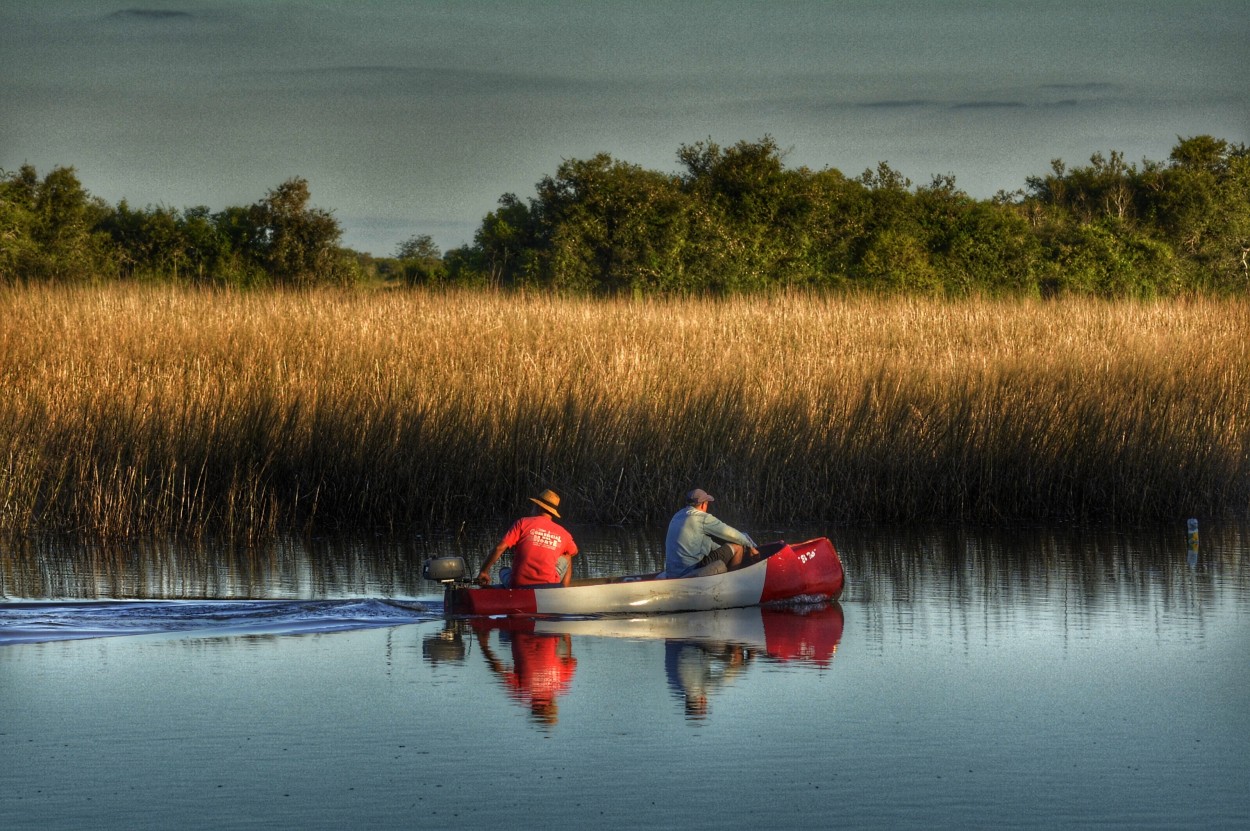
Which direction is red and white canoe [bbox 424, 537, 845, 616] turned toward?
to the viewer's right

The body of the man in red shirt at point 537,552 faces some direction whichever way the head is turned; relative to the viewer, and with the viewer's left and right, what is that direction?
facing away from the viewer

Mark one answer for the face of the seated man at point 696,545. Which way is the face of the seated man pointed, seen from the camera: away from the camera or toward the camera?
away from the camera
